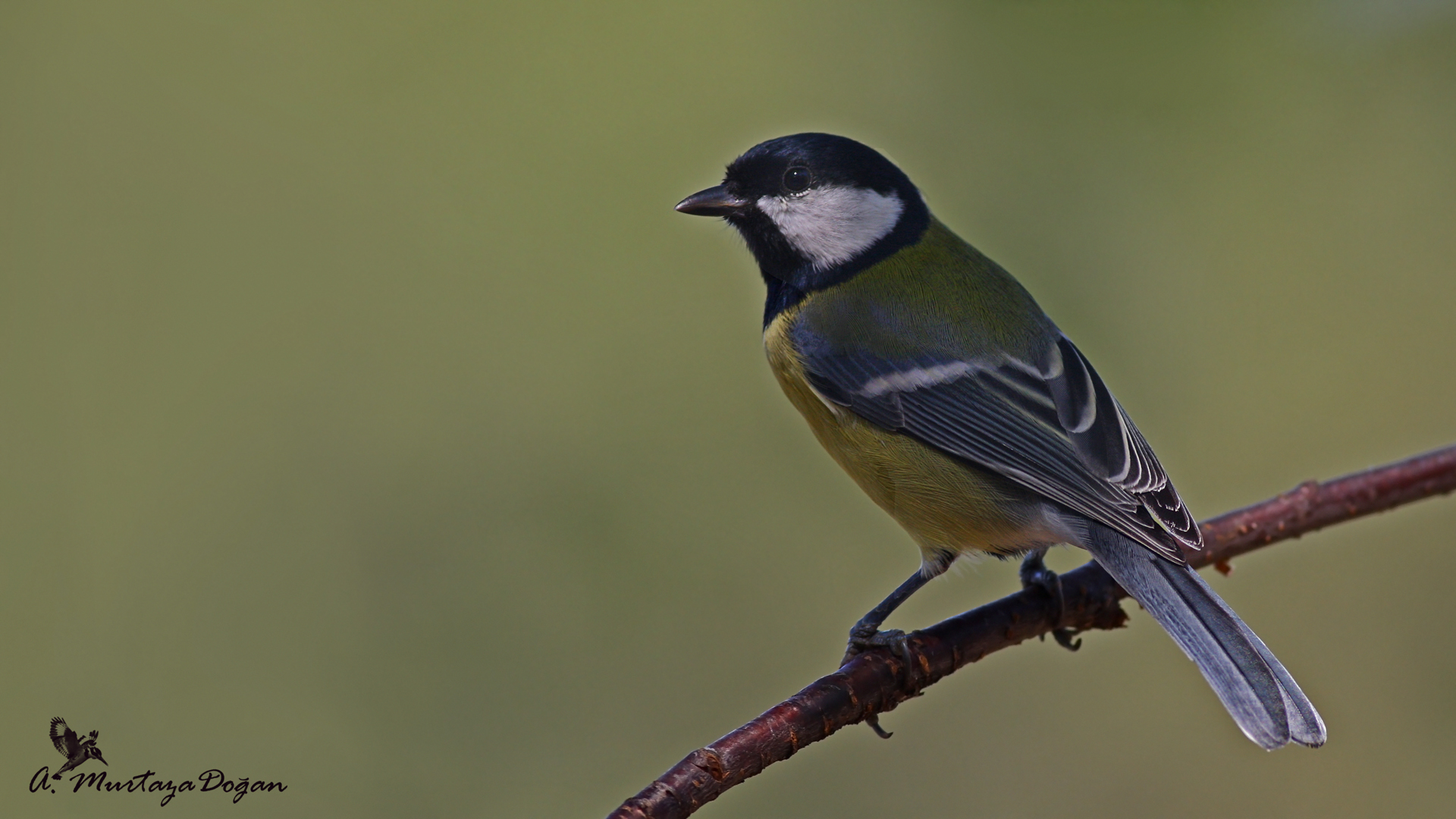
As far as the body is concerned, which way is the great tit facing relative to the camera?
to the viewer's left
